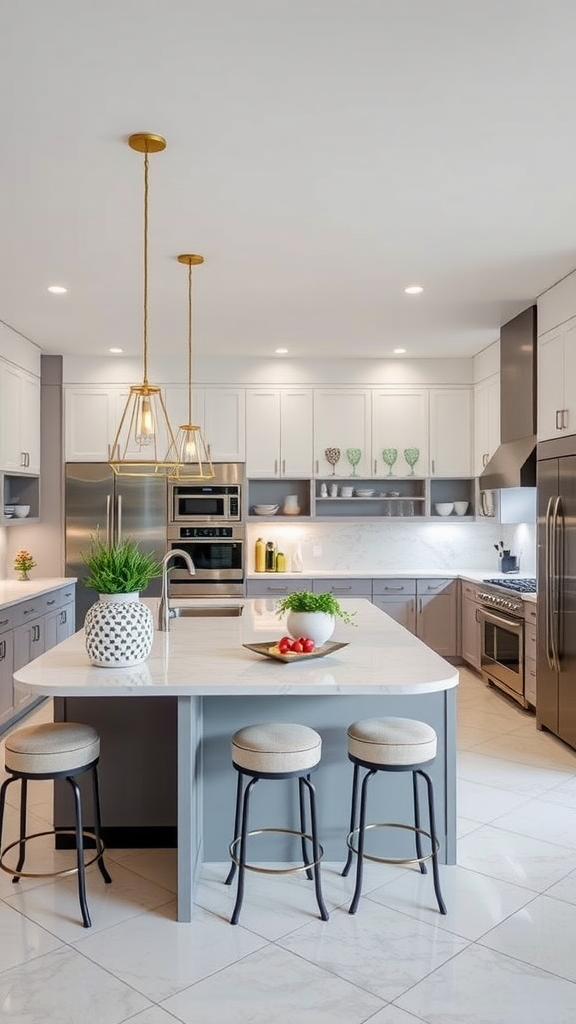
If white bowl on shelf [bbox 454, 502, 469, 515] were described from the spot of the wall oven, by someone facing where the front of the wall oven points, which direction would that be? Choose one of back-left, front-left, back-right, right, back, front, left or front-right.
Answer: left

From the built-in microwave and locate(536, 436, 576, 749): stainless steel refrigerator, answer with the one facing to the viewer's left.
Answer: the stainless steel refrigerator

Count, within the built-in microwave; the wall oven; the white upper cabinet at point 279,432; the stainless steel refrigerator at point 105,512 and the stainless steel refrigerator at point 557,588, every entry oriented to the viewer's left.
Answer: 1

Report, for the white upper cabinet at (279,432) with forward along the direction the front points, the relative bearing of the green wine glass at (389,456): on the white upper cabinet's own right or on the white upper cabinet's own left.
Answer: on the white upper cabinet's own left

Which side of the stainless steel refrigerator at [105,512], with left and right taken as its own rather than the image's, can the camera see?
front

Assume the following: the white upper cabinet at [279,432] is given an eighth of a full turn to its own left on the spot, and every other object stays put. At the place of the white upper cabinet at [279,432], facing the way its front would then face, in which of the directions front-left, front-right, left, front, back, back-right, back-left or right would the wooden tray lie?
front-right

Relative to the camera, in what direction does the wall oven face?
facing the viewer

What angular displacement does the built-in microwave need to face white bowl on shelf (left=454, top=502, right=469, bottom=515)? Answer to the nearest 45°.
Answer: approximately 90° to its left

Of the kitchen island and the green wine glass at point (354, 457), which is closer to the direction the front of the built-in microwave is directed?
the kitchen island

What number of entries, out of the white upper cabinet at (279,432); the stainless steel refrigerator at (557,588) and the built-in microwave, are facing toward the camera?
2

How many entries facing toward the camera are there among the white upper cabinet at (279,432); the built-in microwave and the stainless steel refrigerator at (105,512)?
3

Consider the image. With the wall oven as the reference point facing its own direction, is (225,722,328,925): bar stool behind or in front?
in front

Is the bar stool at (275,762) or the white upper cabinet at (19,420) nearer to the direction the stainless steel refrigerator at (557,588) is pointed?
the white upper cabinet

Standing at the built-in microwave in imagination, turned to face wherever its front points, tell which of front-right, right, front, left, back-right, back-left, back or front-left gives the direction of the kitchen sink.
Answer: front

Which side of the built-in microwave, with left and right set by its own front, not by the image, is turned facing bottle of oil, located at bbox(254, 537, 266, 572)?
left
